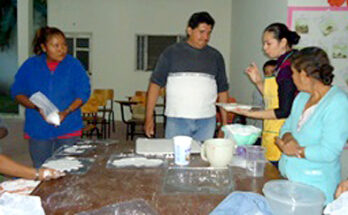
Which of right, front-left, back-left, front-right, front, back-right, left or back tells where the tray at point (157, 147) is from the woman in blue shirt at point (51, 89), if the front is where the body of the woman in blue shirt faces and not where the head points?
front-left

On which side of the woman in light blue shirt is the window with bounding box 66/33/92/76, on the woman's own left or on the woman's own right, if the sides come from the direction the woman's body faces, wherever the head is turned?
on the woman's own right

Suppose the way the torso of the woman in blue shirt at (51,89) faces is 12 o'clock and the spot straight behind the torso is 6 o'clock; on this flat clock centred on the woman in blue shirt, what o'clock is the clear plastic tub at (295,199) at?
The clear plastic tub is roughly at 11 o'clock from the woman in blue shirt.

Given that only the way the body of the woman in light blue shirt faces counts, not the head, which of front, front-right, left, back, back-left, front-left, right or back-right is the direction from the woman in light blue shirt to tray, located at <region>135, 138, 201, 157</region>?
front-right

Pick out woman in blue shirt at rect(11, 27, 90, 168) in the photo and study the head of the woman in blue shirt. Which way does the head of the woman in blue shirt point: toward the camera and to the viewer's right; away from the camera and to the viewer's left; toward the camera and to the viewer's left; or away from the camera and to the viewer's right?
toward the camera and to the viewer's right

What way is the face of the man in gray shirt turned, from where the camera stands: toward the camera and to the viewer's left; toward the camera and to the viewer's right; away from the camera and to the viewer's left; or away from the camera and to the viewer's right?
toward the camera and to the viewer's right

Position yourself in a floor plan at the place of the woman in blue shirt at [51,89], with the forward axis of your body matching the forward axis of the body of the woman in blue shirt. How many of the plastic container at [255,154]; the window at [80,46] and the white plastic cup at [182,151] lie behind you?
1

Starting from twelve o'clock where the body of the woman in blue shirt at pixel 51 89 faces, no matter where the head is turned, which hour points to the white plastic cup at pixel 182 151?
The white plastic cup is roughly at 11 o'clock from the woman in blue shirt.

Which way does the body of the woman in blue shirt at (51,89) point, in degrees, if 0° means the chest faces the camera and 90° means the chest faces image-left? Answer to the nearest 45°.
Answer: approximately 0°

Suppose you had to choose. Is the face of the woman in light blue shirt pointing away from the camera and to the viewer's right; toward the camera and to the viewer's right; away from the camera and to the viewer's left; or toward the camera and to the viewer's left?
away from the camera and to the viewer's left
